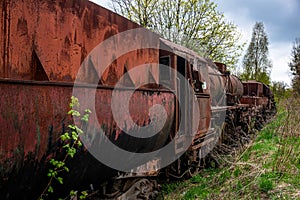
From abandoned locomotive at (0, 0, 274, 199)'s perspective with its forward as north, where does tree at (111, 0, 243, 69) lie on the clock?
The tree is roughly at 11 o'clock from the abandoned locomotive.

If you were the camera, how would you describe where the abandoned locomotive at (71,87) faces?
facing away from the viewer and to the right of the viewer

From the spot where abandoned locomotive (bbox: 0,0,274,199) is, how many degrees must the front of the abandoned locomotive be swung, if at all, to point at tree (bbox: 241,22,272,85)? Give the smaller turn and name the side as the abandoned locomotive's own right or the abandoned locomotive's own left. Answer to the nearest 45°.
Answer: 0° — it already faces it
